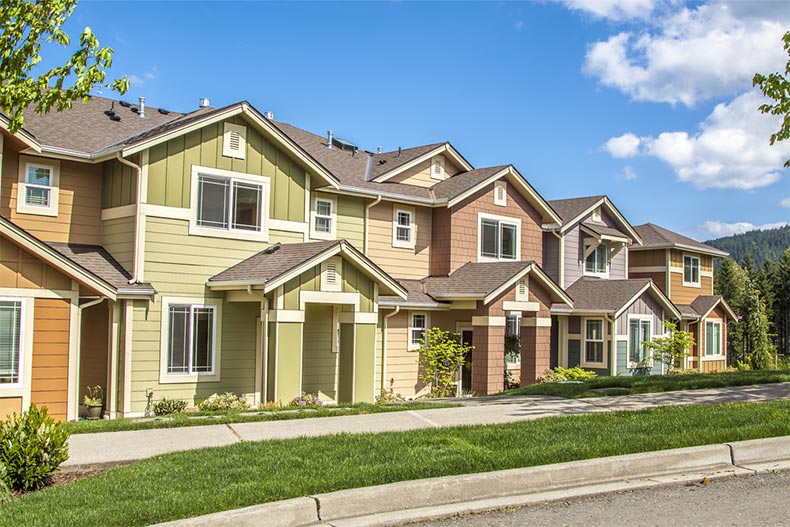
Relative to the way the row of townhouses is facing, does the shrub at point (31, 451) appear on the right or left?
on its right

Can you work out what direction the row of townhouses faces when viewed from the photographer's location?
facing the viewer and to the right of the viewer

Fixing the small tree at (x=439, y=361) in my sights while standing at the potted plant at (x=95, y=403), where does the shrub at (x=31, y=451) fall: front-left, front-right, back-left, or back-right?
back-right

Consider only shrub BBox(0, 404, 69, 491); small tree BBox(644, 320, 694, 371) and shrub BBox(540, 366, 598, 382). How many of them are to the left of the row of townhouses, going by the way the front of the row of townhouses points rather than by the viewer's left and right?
2

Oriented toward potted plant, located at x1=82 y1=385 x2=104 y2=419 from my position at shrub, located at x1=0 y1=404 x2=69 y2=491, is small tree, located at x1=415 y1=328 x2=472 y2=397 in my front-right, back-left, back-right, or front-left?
front-right

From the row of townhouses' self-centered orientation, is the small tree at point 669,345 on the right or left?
on its left
